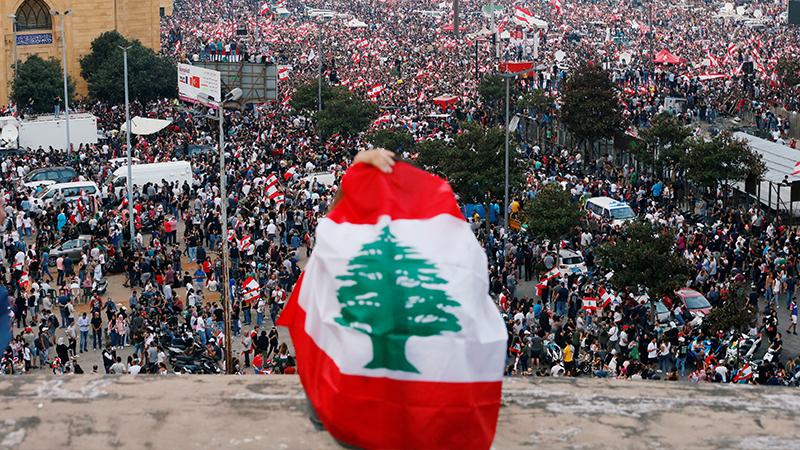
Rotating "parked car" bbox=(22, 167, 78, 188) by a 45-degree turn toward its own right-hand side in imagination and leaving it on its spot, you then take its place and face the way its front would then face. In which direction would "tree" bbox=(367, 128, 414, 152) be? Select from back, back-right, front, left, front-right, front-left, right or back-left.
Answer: back-right

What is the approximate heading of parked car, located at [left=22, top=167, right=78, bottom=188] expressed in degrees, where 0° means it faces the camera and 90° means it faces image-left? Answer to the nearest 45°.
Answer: approximately 90°

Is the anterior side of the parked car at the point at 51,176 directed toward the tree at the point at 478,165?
no

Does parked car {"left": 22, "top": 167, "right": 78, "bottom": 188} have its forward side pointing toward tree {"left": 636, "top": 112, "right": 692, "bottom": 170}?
no

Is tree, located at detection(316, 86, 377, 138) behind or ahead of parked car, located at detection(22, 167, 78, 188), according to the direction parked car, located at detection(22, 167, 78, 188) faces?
behind

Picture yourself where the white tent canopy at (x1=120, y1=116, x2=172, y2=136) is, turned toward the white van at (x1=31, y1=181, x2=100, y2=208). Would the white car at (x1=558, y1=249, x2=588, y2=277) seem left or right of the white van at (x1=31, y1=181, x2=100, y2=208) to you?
left

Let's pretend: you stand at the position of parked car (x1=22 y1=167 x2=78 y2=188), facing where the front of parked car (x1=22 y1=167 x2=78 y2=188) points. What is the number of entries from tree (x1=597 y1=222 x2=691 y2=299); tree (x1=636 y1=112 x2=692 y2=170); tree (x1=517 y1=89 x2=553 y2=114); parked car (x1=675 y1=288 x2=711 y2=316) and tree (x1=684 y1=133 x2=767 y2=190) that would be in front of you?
0

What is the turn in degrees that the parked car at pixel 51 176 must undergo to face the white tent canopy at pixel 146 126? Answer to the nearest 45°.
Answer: approximately 135° to its right

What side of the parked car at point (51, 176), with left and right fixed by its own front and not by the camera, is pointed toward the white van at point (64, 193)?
left

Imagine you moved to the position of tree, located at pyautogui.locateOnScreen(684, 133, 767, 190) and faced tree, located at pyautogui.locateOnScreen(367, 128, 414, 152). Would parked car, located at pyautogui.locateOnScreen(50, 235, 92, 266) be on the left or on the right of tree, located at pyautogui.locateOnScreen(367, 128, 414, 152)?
left

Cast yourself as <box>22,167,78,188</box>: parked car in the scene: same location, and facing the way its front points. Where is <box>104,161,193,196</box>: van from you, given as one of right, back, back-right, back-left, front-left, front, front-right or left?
back-left

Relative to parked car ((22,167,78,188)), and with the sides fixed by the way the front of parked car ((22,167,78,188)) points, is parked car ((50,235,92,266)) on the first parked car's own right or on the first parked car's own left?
on the first parked car's own left

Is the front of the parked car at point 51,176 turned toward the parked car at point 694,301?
no

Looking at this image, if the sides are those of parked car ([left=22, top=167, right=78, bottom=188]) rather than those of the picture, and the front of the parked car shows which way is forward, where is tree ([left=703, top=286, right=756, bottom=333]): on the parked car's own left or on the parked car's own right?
on the parked car's own left
